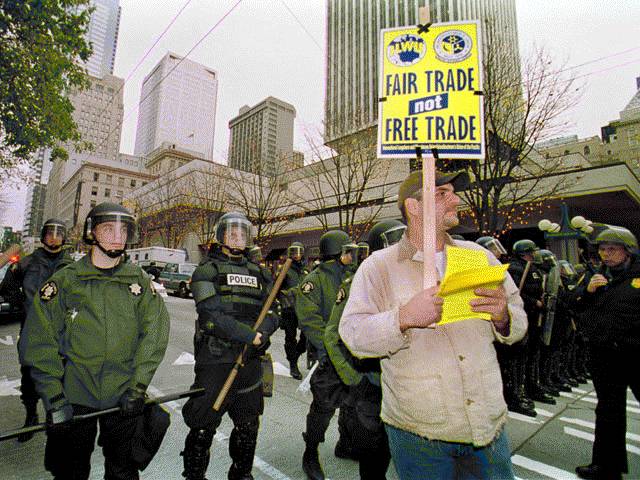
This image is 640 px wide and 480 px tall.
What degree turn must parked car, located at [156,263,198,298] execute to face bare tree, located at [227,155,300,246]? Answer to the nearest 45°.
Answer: approximately 135° to its left

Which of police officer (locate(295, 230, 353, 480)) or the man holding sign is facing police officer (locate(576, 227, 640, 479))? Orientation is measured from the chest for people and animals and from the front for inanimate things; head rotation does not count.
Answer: police officer (locate(295, 230, 353, 480))

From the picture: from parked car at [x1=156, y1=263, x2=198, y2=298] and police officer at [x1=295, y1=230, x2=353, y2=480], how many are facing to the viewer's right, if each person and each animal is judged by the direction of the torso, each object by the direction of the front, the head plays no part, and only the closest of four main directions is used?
1

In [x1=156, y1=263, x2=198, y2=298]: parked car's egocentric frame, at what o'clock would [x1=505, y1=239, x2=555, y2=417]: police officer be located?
The police officer is roughly at 10 o'clock from the parked car.

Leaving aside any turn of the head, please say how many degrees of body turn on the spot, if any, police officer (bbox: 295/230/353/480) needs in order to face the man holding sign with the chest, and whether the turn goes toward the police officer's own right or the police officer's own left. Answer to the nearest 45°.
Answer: approximately 90° to the police officer's own right

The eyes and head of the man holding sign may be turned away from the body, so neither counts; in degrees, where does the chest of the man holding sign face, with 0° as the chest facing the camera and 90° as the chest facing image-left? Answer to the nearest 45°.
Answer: approximately 315°

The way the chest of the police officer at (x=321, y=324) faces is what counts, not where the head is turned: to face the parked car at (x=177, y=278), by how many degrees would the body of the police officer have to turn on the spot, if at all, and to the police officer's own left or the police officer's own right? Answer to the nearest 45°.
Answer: approximately 135° to the police officer's own left

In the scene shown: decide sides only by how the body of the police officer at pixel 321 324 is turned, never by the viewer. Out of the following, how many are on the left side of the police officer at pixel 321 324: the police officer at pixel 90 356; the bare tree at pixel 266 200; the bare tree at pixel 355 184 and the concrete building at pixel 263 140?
3

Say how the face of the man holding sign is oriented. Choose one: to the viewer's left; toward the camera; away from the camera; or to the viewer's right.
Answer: to the viewer's right

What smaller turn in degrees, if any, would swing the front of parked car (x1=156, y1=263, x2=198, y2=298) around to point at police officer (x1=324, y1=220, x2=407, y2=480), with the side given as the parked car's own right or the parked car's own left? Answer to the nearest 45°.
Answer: approximately 45° to the parked car's own left

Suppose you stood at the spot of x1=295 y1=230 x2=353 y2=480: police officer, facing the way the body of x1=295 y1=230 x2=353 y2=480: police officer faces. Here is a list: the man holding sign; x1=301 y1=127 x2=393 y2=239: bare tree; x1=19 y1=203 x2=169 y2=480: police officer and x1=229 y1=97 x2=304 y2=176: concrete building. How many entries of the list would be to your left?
2

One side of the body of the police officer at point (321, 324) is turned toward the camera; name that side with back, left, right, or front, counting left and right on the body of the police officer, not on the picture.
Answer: right

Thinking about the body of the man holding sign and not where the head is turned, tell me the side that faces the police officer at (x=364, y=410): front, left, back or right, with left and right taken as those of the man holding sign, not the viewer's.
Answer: back
